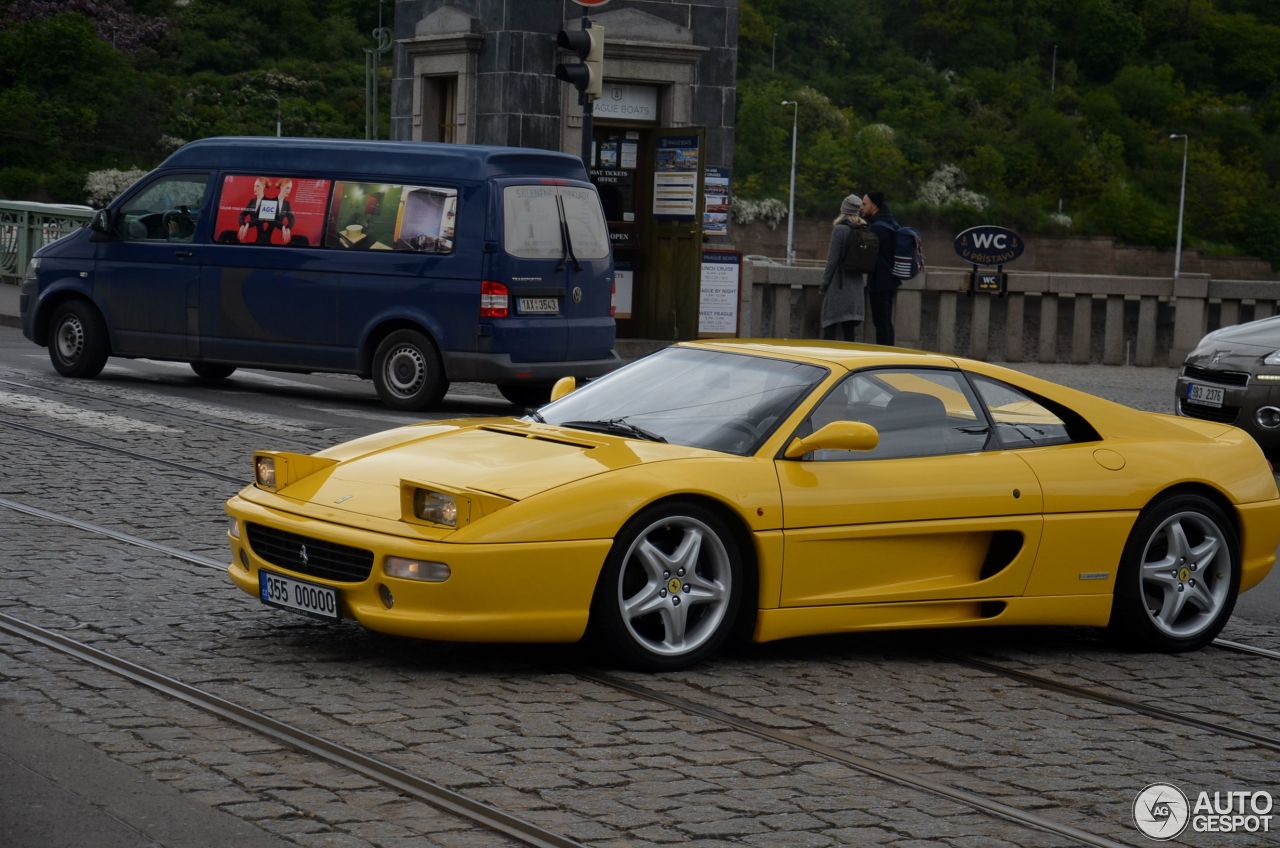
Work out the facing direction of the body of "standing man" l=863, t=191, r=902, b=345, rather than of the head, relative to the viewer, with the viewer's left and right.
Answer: facing to the left of the viewer

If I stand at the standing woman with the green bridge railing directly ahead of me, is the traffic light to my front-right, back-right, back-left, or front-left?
front-left

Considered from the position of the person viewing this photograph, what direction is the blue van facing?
facing away from the viewer and to the left of the viewer

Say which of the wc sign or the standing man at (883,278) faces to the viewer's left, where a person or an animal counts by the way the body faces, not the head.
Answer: the standing man

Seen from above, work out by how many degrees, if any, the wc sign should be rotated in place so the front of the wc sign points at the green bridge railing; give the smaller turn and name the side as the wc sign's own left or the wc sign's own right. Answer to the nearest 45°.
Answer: approximately 90° to the wc sign's own right

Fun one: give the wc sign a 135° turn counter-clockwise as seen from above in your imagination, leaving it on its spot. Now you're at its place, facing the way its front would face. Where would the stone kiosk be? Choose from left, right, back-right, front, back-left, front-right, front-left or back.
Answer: back

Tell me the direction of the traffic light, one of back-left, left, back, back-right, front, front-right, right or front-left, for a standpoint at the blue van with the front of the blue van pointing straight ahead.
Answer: right

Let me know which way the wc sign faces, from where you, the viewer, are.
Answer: facing the viewer

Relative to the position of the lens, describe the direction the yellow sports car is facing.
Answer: facing the viewer and to the left of the viewer

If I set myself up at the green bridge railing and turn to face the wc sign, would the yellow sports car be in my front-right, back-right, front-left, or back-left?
front-right

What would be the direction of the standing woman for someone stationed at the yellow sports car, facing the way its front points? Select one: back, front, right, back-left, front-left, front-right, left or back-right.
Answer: back-right

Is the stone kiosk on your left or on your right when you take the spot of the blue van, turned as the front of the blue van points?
on your right

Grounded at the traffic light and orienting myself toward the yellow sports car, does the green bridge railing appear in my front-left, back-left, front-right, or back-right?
back-right

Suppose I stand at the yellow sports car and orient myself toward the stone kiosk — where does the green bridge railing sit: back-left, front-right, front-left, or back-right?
front-left
